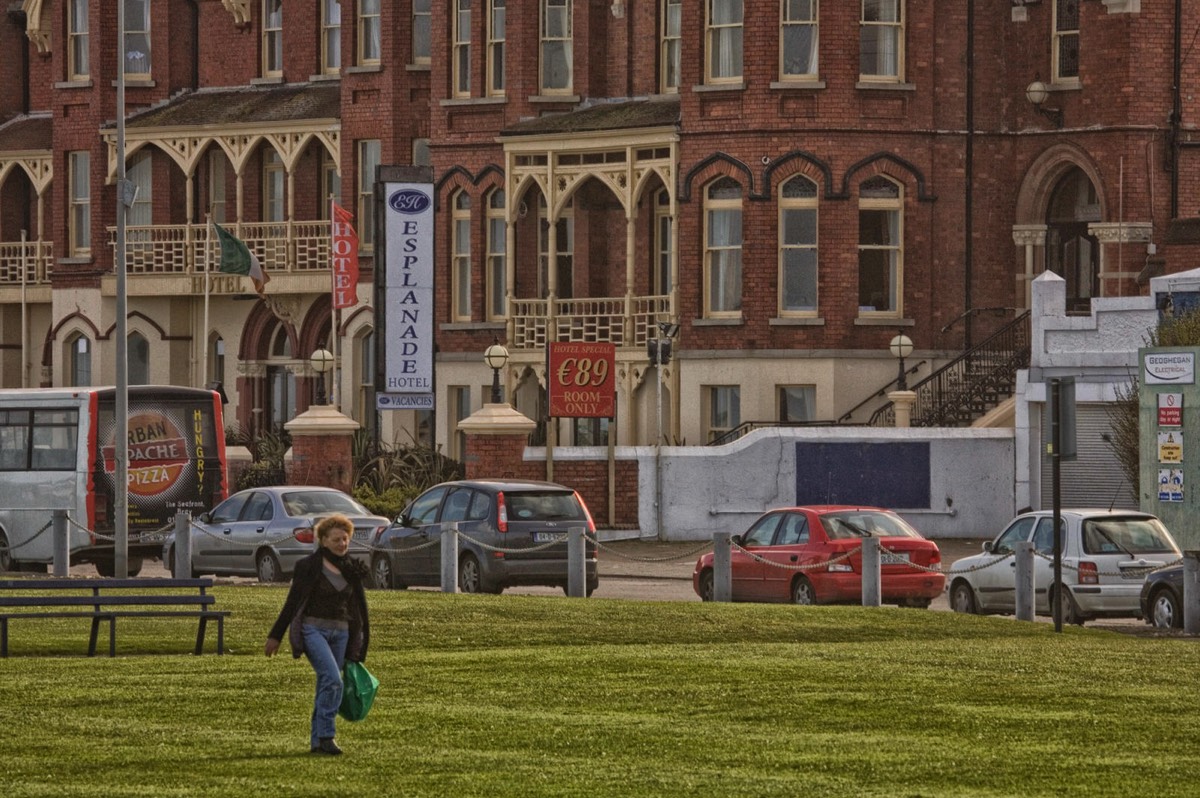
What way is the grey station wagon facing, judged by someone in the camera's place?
facing away from the viewer and to the left of the viewer

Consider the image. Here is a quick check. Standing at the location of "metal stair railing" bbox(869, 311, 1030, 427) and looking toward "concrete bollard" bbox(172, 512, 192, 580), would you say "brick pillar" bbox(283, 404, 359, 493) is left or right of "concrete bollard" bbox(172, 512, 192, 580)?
right

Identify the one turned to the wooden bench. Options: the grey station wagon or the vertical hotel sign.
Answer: the vertical hotel sign

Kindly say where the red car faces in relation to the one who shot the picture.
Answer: facing away from the viewer and to the left of the viewer

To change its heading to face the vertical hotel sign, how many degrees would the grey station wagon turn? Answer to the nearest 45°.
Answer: approximately 45° to its right

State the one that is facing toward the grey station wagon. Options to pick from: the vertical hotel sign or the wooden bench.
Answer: the vertical hotel sign

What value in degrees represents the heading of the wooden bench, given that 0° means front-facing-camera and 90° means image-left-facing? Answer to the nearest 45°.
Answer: approximately 0°

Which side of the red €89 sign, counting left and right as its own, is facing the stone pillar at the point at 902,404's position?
left

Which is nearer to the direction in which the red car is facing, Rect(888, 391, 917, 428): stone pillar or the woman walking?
the stone pillar

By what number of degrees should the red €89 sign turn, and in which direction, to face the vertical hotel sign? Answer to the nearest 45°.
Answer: approximately 135° to its right

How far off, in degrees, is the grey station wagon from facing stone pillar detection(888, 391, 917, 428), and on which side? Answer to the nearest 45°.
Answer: approximately 90° to its right

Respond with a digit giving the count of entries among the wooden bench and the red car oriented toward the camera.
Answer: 1

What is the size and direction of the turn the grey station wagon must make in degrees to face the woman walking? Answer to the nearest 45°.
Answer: approximately 135° to its left
